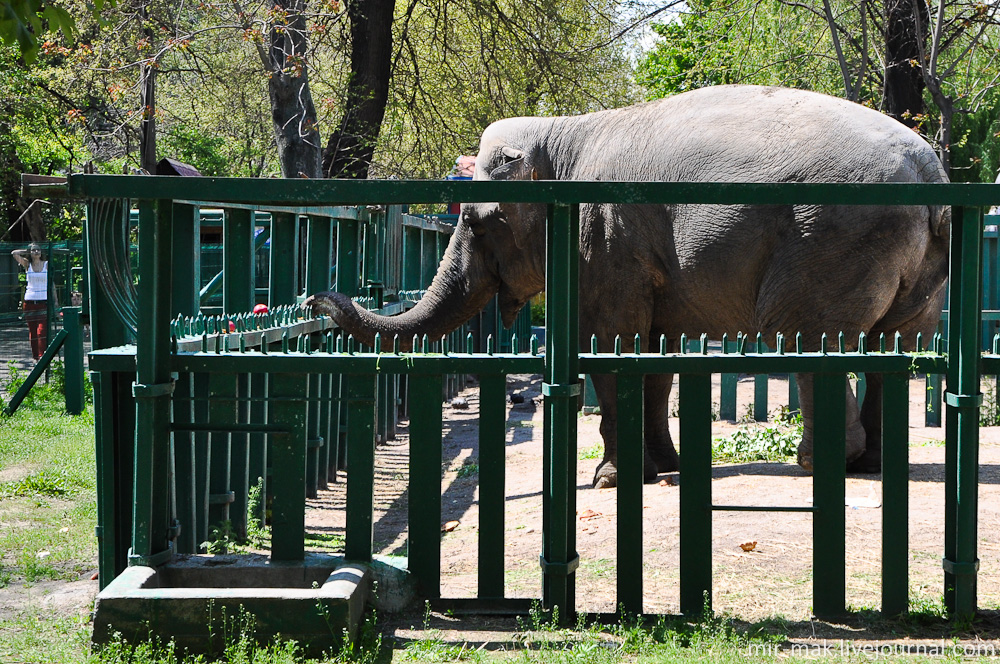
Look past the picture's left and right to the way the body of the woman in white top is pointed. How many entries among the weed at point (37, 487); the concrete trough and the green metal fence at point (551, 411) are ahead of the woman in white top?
3

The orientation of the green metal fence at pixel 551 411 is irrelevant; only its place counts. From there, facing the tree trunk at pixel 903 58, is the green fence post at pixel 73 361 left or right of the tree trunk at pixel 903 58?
left

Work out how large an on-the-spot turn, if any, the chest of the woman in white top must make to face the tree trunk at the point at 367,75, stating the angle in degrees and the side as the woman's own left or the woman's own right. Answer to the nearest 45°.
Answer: approximately 90° to the woman's own left

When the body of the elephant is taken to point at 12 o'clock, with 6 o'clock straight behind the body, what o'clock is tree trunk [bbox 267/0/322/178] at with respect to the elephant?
The tree trunk is roughly at 2 o'clock from the elephant.

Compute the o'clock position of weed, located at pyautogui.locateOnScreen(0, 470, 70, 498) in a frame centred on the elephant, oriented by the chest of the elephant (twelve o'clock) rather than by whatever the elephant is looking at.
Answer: The weed is roughly at 12 o'clock from the elephant.

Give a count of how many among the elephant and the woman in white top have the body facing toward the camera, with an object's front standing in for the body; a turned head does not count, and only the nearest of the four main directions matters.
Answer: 1

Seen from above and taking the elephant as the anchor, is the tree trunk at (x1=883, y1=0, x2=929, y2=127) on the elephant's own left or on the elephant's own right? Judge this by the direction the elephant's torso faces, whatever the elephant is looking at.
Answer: on the elephant's own right

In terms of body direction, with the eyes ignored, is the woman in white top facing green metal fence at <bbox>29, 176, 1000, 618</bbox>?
yes

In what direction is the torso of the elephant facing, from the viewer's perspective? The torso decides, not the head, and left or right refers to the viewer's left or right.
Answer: facing to the left of the viewer

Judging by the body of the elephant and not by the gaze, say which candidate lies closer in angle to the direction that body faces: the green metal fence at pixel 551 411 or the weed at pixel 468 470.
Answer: the weed
